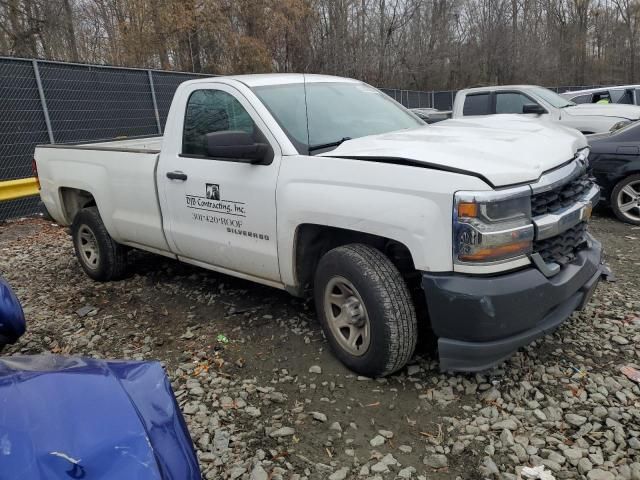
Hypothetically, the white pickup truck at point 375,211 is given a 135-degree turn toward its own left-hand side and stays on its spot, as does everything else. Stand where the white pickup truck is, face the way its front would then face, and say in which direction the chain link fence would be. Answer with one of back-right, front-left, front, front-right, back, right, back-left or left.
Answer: front-left

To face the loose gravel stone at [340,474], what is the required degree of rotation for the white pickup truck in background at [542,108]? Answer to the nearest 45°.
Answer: approximately 45° to its right

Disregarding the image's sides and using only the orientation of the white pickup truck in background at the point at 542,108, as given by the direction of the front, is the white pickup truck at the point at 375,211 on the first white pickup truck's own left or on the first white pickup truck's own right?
on the first white pickup truck's own right

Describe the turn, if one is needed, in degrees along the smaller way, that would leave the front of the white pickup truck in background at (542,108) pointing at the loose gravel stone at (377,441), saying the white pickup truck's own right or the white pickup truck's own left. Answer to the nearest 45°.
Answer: approximately 45° to the white pickup truck's own right

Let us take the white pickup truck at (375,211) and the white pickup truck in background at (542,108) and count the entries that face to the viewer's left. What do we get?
0

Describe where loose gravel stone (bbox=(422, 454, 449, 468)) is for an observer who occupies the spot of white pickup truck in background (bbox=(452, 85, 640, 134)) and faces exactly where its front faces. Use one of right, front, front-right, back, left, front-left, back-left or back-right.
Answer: front-right

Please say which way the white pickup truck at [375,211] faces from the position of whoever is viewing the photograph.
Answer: facing the viewer and to the right of the viewer

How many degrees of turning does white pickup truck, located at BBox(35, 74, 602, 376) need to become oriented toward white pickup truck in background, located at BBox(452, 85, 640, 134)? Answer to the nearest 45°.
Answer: approximately 90° to its left
